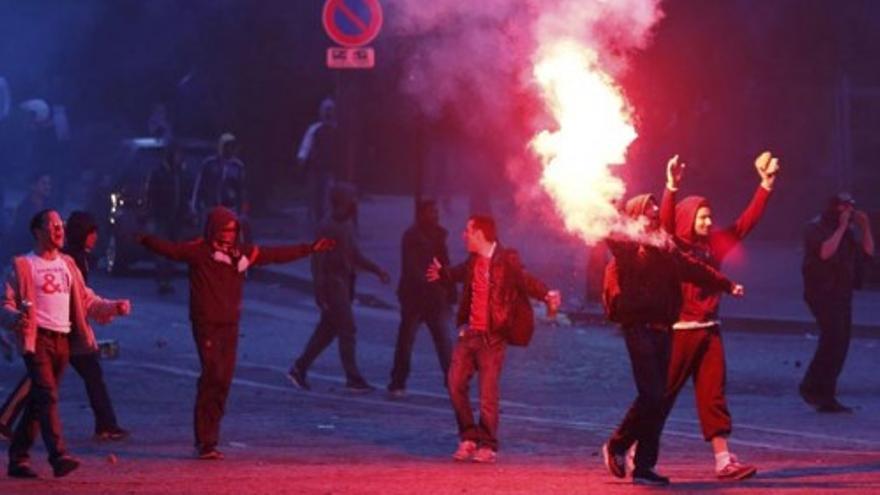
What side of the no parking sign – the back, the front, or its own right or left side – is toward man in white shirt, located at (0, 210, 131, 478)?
front

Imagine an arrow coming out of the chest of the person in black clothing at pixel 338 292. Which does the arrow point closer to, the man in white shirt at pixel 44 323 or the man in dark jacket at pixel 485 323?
the man in dark jacket

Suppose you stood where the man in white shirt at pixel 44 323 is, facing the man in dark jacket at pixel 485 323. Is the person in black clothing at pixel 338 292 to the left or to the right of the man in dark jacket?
left

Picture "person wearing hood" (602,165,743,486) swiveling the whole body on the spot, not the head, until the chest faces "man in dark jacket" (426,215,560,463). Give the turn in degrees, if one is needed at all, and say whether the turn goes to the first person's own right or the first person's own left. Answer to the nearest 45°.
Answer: approximately 135° to the first person's own left

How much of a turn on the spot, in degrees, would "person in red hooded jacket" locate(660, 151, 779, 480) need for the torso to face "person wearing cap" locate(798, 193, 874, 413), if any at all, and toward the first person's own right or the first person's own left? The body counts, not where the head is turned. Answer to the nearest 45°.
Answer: approximately 135° to the first person's own left

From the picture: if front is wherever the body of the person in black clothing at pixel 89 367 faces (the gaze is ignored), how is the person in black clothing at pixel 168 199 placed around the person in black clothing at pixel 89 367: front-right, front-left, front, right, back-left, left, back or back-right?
left

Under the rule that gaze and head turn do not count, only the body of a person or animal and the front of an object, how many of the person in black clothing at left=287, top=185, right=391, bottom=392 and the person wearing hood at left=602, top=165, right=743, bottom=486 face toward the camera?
0

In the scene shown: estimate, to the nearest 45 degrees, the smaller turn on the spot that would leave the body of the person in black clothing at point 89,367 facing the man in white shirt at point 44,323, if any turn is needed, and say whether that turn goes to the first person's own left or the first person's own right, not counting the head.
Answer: approximately 90° to the first person's own right

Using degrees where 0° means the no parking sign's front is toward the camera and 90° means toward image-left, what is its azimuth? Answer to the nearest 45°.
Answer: approximately 0°
